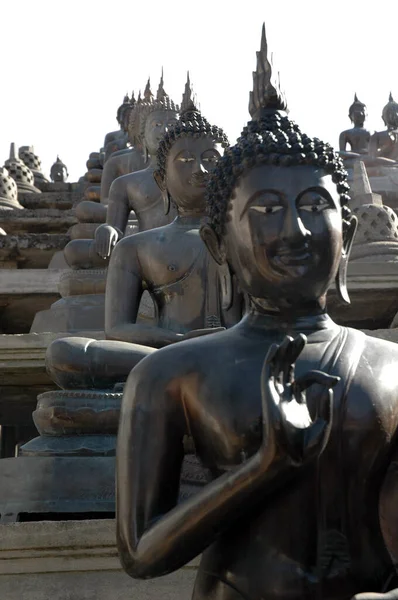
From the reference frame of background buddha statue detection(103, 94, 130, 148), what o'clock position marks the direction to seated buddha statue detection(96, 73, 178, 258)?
The seated buddha statue is roughly at 12 o'clock from the background buddha statue.

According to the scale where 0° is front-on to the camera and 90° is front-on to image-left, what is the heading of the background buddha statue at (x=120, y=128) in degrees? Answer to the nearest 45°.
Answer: approximately 0°

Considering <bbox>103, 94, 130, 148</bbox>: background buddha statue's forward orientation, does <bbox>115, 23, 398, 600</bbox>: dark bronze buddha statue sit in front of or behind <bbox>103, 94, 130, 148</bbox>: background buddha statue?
in front

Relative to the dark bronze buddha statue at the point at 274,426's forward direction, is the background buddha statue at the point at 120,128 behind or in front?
behind

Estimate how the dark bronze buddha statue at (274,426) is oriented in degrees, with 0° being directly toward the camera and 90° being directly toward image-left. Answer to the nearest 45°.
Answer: approximately 0°

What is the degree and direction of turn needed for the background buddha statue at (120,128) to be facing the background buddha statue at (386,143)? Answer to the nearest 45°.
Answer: approximately 90° to its left

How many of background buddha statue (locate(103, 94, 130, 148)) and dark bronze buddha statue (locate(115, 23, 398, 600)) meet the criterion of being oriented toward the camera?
2
